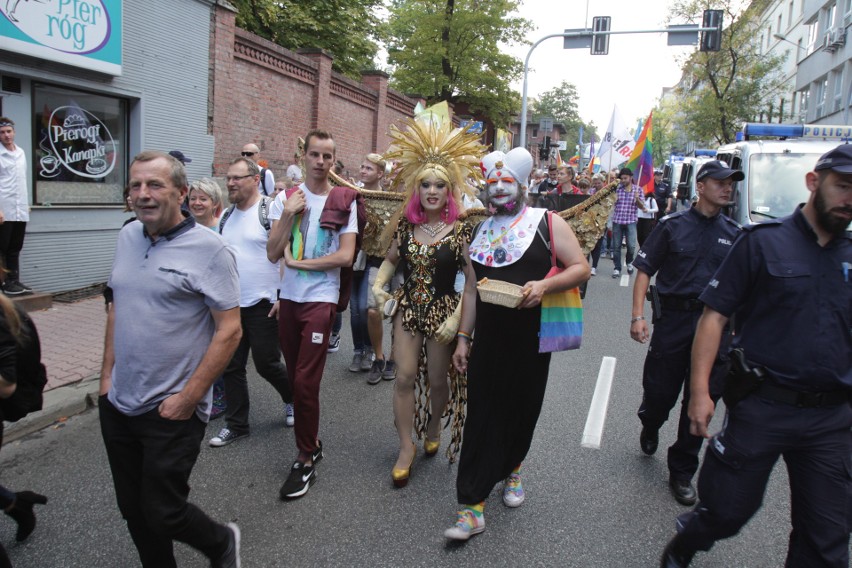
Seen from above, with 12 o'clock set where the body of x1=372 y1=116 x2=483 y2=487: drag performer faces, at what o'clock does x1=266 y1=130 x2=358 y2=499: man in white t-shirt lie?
The man in white t-shirt is roughly at 3 o'clock from the drag performer.

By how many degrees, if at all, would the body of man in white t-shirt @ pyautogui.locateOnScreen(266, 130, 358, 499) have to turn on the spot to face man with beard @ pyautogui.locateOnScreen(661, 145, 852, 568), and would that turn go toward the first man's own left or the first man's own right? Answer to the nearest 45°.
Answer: approximately 45° to the first man's own left

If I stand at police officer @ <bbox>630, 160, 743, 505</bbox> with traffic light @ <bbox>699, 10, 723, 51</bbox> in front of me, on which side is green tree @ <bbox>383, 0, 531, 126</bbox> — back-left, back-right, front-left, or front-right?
front-left

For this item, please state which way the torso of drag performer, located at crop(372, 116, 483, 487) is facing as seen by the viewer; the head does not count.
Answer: toward the camera

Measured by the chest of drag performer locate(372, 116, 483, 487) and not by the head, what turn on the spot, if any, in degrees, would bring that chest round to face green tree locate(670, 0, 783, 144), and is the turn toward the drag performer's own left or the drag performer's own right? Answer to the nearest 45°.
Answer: approximately 135° to the drag performer's own left

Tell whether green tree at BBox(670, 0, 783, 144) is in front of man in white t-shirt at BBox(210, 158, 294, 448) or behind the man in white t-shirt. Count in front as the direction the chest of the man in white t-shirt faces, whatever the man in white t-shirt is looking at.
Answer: behind

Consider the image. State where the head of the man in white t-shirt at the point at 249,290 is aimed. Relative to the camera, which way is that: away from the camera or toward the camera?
toward the camera

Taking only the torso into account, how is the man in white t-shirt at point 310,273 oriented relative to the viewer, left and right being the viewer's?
facing the viewer

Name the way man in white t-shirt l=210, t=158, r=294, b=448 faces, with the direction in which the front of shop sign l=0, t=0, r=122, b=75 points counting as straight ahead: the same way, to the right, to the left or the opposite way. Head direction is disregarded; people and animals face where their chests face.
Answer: to the right

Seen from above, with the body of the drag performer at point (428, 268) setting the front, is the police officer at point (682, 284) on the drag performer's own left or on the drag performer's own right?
on the drag performer's own left

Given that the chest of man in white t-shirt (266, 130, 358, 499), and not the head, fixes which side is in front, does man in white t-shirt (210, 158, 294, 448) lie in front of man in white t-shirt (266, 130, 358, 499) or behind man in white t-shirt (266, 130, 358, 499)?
behind

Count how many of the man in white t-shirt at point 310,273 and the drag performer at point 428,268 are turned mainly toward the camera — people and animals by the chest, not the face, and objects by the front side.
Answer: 2

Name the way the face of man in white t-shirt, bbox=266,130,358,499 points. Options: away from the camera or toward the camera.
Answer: toward the camera

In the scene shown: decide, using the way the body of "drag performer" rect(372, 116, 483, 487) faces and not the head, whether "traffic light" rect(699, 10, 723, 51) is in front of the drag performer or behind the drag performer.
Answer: behind

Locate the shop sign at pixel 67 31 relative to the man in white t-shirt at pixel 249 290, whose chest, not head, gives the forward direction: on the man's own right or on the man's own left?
on the man's own right

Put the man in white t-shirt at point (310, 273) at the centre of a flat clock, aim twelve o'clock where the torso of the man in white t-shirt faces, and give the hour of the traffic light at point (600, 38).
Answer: The traffic light is roughly at 7 o'clock from the man in white t-shirt.

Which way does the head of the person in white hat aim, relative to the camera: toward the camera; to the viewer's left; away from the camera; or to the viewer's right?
toward the camera

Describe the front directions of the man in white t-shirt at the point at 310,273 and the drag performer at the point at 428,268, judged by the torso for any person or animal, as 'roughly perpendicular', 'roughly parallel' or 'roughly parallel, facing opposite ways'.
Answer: roughly parallel
